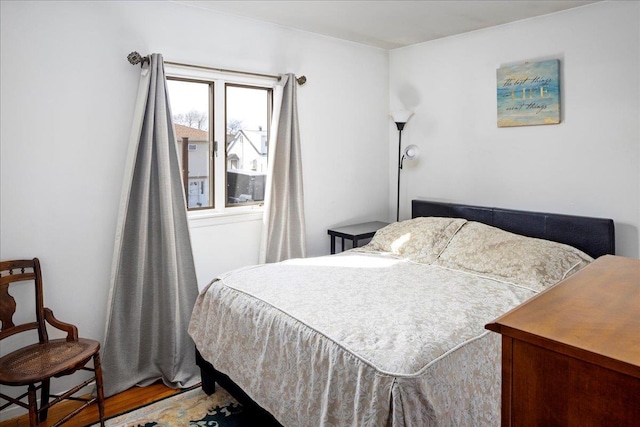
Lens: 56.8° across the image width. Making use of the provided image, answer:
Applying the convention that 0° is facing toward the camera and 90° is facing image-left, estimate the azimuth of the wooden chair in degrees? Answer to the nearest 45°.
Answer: approximately 315°

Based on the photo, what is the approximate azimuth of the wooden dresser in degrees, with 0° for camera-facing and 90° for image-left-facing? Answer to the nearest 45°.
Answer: approximately 135°

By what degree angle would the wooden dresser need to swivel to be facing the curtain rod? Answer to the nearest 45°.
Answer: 0° — it already faces it

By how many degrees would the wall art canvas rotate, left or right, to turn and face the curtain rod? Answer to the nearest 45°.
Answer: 0° — it already faces it

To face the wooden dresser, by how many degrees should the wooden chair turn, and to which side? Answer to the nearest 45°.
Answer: approximately 45° to its right

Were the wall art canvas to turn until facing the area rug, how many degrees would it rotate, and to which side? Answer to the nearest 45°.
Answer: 0° — it already faces it
